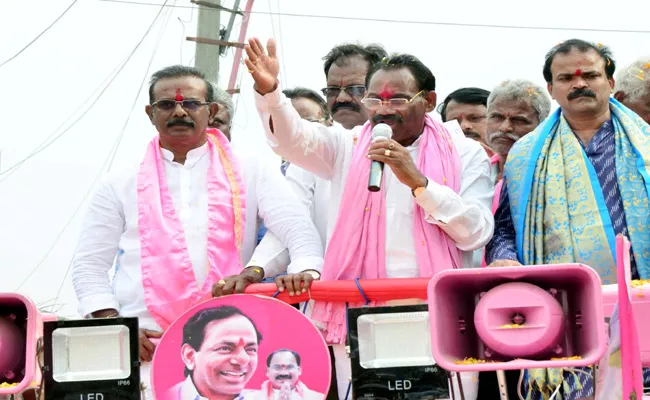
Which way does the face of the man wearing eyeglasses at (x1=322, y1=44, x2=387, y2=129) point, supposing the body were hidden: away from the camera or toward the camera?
toward the camera

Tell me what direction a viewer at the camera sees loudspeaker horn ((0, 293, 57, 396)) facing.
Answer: facing the viewer

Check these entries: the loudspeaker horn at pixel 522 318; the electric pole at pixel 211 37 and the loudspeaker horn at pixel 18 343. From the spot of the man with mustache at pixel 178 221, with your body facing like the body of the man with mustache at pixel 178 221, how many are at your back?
1

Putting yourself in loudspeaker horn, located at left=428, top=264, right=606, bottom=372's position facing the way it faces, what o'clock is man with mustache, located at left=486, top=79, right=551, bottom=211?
The man with mustache is roughly at 6 o'clock from the loudspeaker horn.

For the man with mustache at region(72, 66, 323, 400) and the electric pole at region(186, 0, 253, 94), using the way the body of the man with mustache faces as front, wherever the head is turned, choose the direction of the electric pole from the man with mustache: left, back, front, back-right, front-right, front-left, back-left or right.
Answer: back

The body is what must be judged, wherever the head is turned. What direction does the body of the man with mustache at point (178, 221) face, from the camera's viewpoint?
toward the camera

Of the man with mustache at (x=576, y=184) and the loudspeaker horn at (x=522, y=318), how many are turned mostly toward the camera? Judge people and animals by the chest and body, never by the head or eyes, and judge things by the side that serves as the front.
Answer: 2

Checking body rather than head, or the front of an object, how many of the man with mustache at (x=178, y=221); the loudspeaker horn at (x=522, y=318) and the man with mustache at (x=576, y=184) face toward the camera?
3

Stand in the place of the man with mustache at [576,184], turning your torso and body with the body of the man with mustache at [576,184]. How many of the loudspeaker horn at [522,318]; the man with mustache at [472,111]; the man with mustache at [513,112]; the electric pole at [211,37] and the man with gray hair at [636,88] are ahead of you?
1

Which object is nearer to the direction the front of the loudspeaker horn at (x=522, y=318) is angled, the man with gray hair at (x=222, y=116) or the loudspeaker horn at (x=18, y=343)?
the loudspeaker horn

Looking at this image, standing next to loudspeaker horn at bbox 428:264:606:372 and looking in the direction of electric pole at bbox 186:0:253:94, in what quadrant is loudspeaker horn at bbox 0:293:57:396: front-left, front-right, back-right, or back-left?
front-left

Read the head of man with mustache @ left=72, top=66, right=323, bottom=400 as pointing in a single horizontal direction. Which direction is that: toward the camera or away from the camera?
toward the camera

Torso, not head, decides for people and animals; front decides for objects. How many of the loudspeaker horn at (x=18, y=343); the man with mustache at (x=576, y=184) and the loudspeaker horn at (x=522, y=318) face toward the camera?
3

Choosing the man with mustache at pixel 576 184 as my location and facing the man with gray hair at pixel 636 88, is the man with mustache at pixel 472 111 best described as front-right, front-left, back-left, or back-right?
front-left
